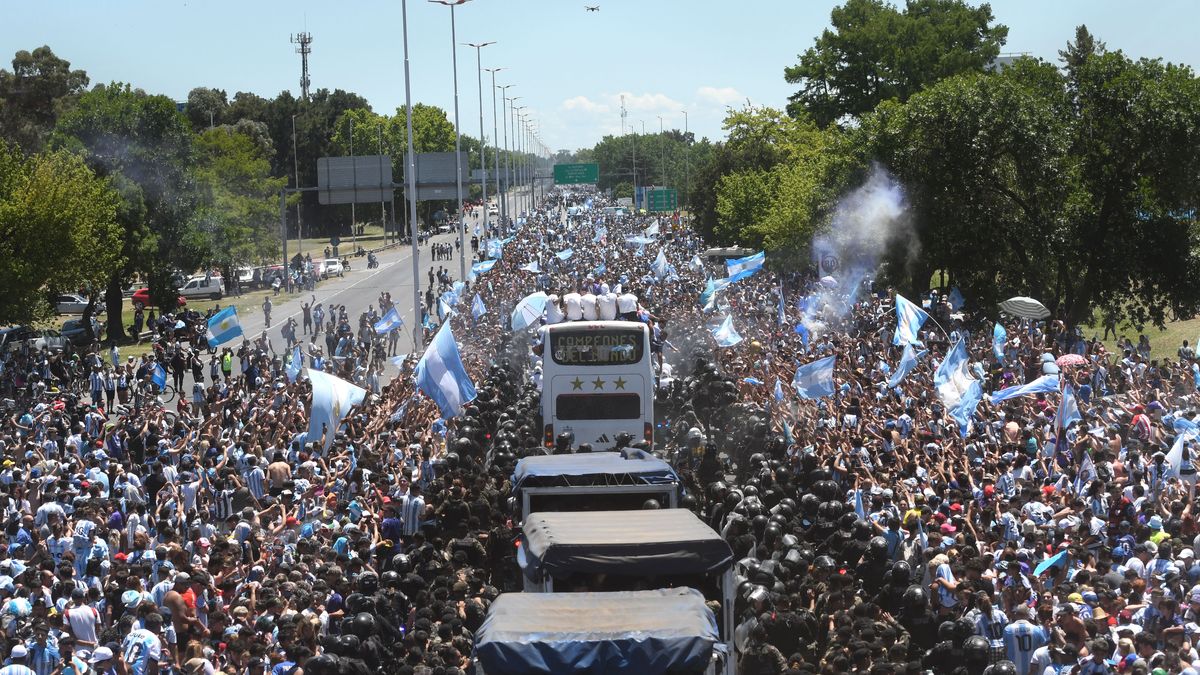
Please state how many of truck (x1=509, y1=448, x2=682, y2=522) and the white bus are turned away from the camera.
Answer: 2

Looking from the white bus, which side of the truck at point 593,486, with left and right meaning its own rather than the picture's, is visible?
front

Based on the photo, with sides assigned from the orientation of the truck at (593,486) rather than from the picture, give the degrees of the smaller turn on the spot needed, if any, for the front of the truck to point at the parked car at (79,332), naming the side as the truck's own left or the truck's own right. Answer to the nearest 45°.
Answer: approximately 45° to the truck's own left

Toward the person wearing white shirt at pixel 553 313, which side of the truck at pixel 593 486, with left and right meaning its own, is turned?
front

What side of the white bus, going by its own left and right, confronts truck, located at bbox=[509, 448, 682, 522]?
back

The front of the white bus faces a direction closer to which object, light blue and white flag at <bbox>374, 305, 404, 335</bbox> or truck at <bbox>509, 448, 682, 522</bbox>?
the light blue and white flag

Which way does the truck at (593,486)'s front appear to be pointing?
away from the camera

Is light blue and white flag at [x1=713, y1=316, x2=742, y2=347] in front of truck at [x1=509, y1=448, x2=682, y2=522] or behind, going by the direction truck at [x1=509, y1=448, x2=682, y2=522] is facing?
in front

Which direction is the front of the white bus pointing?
away from the camera

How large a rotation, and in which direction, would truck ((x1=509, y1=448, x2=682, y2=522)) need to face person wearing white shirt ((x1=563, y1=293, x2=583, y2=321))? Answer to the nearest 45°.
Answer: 0° — it already faces them

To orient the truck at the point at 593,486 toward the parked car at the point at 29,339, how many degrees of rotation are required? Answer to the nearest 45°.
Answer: approximately 45° to its left
